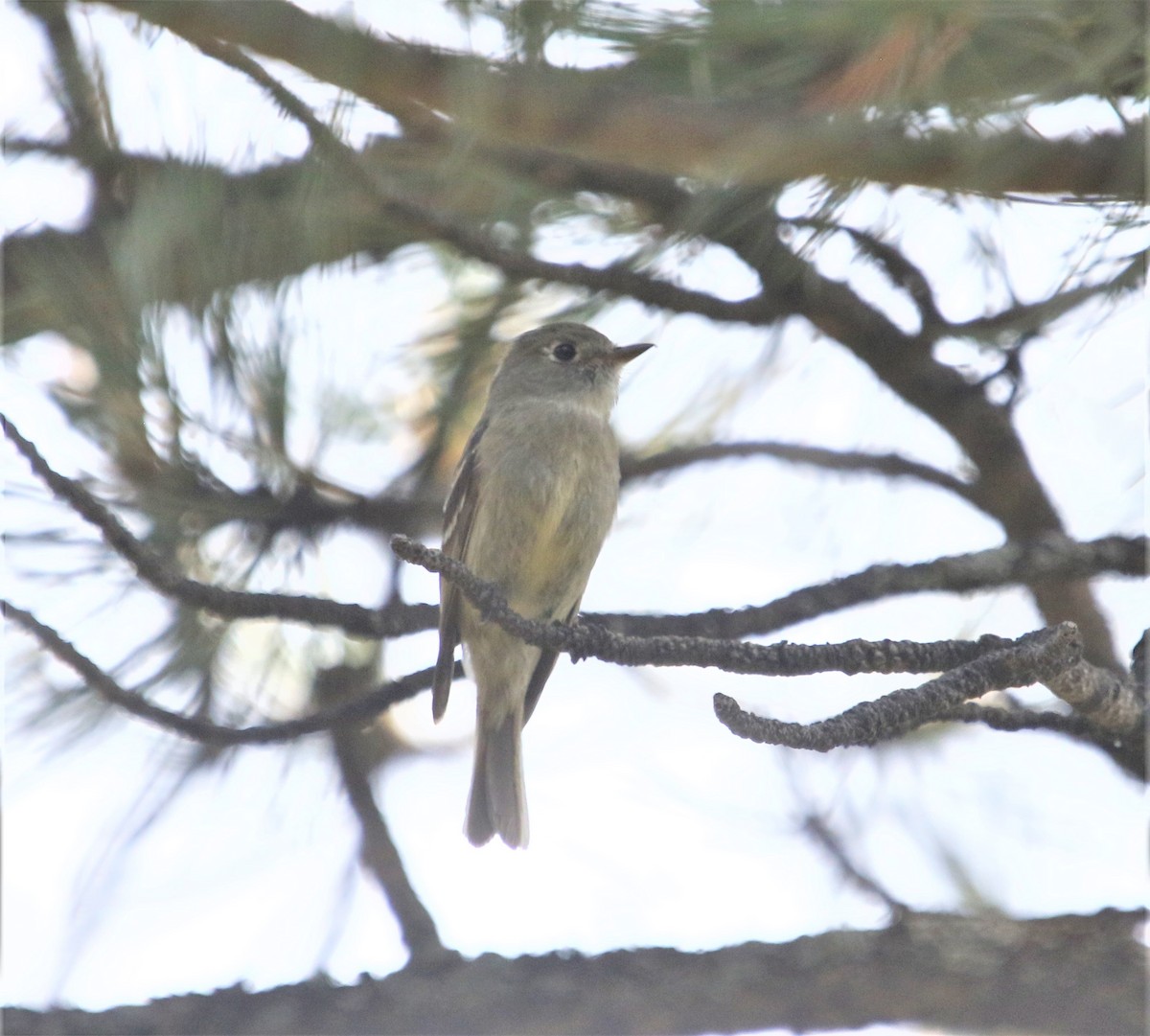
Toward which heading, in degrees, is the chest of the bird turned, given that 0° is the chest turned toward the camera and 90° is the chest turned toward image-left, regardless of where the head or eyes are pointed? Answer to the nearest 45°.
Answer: approximately 315°

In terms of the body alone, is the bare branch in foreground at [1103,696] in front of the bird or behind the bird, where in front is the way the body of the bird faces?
in front
